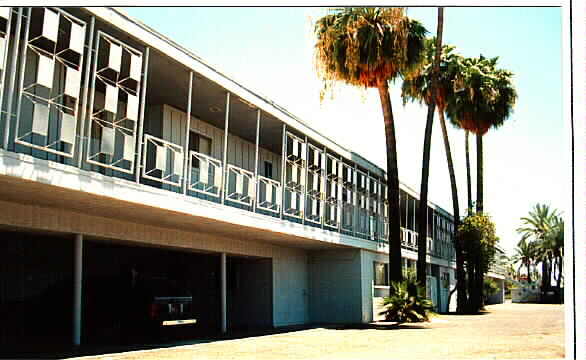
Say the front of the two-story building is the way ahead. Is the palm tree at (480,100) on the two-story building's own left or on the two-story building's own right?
on the two-story building's own left

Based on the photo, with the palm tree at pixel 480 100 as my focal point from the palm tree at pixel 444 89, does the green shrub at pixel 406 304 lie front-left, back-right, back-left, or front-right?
back-right

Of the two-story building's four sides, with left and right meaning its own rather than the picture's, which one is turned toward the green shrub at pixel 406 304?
left

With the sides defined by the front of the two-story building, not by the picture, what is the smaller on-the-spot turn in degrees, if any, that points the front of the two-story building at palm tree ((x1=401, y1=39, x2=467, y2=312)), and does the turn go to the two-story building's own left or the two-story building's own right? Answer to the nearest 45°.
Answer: approximately 90° to the two-story building's own left

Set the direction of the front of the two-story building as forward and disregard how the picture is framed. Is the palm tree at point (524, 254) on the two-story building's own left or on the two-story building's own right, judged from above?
on the two-story building's own left

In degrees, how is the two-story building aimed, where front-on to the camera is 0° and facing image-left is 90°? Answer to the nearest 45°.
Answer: approximately 315°
